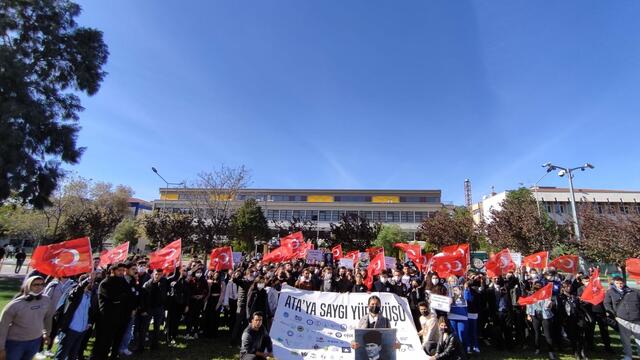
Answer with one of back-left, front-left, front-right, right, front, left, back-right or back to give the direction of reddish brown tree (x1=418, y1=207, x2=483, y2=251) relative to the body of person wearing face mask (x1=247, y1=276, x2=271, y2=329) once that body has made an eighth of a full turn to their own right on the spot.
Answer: back

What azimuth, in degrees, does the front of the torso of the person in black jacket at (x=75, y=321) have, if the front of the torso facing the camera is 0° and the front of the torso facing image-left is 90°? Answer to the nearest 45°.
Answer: approximately 315°

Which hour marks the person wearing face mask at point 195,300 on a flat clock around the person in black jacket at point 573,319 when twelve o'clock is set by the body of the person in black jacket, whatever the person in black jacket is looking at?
The person wearing face mask is roughly at 2 o'clock from the person in black jacket.

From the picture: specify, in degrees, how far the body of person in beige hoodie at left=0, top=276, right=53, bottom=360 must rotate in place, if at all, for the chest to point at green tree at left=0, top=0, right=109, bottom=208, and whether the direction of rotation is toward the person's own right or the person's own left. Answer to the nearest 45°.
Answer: approximately 135° to the person's own left

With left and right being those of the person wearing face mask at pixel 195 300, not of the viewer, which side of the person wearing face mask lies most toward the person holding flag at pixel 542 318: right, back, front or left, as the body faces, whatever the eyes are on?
left

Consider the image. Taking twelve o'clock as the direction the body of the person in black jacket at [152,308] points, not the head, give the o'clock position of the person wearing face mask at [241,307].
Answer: The person wearing face mask is roughly at 9 o'clock from the person in black jacket.

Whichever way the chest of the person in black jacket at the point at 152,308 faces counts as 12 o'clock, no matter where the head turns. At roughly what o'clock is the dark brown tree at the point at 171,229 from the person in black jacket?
The dark brown tree is roughly at 6 o'clock from the person in black jacket.

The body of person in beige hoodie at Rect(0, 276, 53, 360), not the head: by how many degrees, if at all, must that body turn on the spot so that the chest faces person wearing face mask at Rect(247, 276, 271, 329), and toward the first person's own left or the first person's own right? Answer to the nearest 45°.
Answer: approximately 45° to the first person's own left
